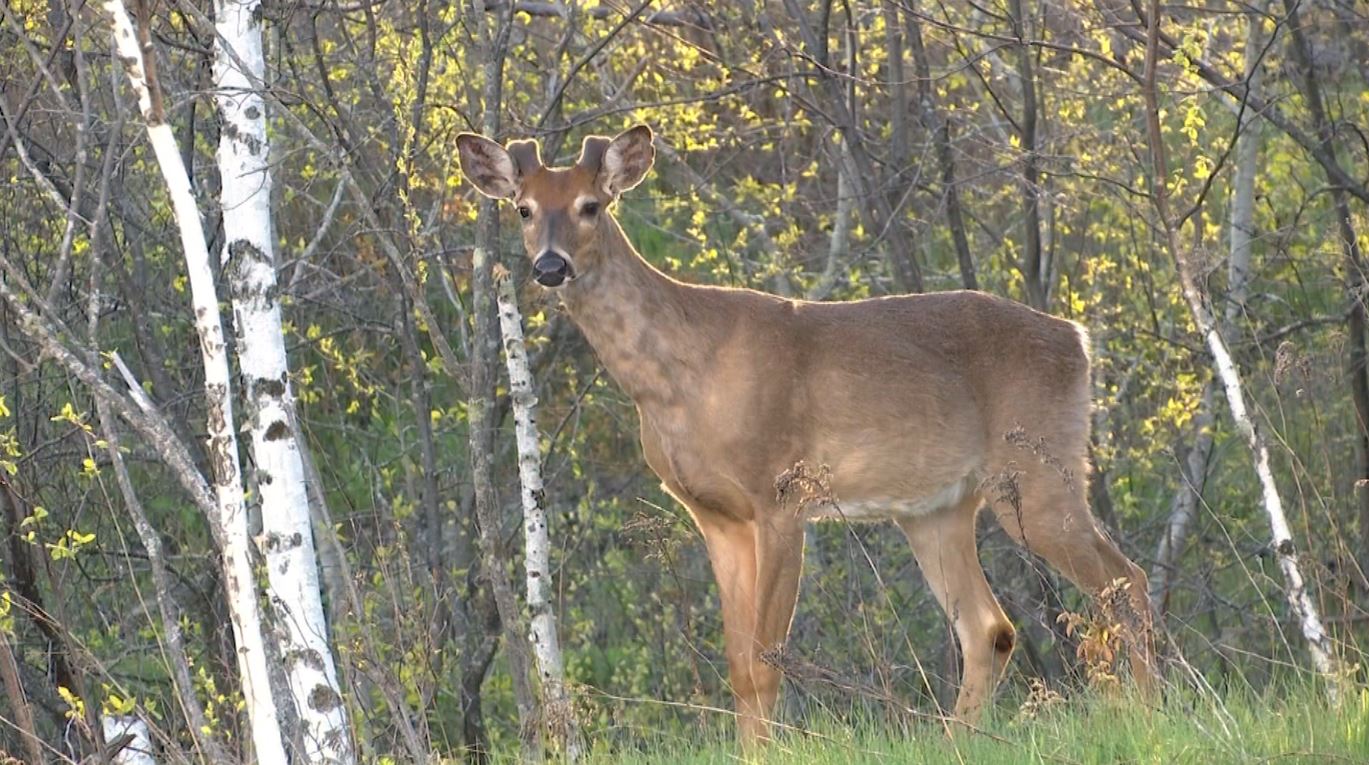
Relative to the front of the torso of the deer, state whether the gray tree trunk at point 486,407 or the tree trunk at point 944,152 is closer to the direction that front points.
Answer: the gray tree trunk

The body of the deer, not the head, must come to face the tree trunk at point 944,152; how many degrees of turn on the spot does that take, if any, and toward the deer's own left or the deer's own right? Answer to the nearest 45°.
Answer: approximately 90° to the deer's own right

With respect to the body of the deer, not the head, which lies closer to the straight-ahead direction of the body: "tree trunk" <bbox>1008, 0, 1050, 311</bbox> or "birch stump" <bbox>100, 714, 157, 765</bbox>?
the birch stump

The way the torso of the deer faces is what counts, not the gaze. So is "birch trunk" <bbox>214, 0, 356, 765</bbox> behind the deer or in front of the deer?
in front

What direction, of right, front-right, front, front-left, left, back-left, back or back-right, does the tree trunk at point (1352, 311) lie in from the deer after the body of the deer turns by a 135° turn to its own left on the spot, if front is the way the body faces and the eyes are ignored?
left

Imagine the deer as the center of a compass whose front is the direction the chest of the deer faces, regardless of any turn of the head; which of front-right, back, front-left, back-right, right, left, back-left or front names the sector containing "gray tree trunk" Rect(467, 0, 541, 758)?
front

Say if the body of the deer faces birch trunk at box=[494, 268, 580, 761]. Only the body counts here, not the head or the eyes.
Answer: yes

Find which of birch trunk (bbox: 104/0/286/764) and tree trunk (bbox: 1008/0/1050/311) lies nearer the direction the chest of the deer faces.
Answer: the birch trunk

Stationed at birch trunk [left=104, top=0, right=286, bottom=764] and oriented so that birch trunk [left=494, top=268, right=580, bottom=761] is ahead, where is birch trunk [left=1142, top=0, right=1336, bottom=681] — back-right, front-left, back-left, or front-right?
front-right

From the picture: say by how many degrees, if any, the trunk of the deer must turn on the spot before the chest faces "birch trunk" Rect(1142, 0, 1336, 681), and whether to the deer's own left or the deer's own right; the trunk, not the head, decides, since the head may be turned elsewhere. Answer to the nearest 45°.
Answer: approximately 135° to the deer's own left

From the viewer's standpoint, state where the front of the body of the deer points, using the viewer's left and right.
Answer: facing to the left of the viewer

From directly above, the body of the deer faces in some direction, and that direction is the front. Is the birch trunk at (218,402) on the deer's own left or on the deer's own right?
on the deer's own left
